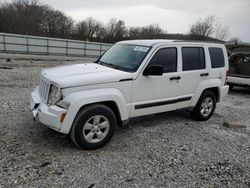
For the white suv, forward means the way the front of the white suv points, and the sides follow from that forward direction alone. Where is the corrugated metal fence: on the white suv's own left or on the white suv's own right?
on the white suv's own right

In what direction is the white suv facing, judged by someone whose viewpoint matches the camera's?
facing the viewer and to the left of the viewer

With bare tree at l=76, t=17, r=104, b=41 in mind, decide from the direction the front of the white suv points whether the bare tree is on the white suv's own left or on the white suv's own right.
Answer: on the white suv's own right
